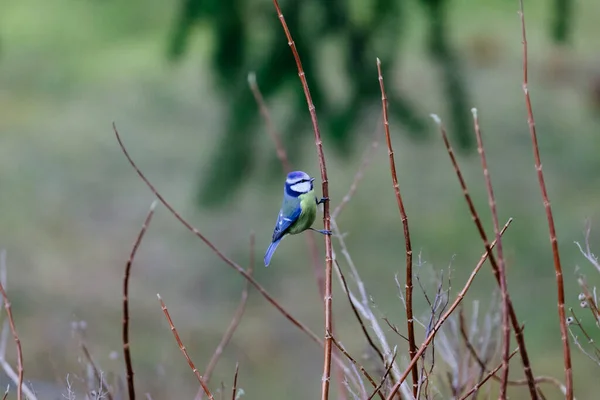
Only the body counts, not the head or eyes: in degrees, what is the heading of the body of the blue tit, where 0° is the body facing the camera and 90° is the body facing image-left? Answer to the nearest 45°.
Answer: approximately 270°
